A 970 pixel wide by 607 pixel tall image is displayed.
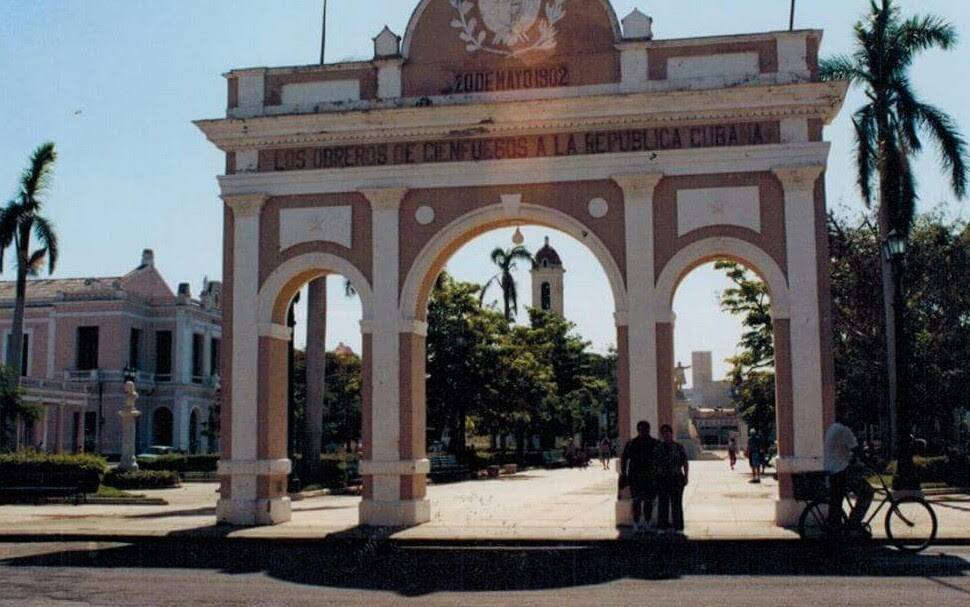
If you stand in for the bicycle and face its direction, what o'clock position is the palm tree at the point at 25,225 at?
The palm tree is roughly at 7 o'clock from the bicycle.

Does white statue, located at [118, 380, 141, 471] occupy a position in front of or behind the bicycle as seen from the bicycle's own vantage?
behind

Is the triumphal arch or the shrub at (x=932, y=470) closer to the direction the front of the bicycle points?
the shrub

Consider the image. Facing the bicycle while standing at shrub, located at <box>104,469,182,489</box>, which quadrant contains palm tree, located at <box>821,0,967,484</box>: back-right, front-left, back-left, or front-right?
front-left

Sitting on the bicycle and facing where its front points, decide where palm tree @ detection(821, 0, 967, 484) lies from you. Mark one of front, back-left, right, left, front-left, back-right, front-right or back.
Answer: left

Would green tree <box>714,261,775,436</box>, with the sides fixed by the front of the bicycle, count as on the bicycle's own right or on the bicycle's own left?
on the bicycle's own left

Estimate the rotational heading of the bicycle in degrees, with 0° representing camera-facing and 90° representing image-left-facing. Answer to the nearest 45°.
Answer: approximately 270°

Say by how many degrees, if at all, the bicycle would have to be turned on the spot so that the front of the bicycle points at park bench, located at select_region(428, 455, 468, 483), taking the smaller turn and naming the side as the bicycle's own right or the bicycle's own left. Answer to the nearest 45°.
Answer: approximately 135° to the bicycle's own left

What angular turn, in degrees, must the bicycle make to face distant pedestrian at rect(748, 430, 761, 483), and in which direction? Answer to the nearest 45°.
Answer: approximately 90° to its left

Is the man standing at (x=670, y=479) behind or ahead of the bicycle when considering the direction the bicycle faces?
behind

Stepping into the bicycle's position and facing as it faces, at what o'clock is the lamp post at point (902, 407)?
The lamp post is roughly at 9 o'clock from the bicycle.

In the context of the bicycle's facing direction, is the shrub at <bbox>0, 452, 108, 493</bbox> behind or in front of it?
behind

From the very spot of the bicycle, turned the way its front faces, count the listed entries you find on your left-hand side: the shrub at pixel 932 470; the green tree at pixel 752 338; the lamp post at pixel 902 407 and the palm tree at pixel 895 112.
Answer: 4
